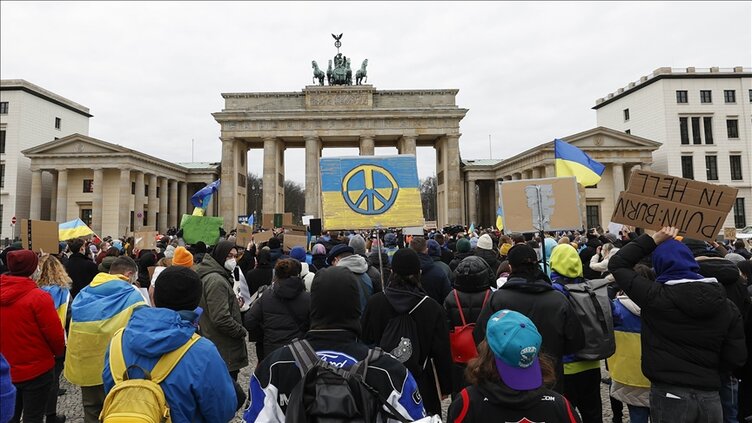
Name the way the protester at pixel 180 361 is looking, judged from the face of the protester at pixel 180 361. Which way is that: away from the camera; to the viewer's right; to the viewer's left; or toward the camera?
away from the camera

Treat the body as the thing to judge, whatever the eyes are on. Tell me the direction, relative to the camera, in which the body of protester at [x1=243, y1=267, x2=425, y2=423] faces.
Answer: away from the camera

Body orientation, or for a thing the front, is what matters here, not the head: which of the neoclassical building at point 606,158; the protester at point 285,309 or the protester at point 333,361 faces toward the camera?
the neoclassical building

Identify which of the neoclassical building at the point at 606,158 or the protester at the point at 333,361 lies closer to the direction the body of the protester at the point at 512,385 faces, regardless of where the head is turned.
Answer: the neoclassical building

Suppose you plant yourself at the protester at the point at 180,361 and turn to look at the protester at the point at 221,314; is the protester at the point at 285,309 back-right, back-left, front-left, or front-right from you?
front-right

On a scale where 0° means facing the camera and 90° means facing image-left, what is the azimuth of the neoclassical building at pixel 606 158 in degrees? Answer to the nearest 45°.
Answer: approximately 0°

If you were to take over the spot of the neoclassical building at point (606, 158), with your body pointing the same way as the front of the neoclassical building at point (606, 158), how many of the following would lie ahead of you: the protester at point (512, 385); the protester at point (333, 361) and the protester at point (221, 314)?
3

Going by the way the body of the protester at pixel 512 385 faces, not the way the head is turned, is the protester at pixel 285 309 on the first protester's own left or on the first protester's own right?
on the first protester's own left

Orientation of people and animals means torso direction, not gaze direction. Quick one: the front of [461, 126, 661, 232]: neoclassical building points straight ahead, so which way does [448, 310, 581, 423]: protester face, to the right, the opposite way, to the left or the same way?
the opposite way

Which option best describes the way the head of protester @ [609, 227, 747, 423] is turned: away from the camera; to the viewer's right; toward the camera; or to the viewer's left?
away from the camera

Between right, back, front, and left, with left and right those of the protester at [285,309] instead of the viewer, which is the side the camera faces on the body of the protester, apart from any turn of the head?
back

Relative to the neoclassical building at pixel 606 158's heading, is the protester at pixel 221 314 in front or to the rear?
in front

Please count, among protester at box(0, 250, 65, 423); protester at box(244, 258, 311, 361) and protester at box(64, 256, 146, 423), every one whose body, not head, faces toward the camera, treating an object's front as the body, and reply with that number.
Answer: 0

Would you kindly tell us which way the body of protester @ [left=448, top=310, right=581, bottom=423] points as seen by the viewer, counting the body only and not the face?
away from the camera
